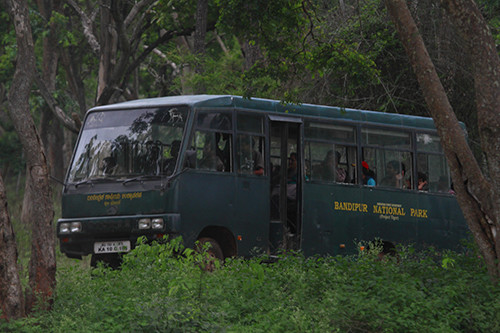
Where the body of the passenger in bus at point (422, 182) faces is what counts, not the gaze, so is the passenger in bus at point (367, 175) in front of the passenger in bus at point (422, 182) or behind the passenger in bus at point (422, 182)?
in front

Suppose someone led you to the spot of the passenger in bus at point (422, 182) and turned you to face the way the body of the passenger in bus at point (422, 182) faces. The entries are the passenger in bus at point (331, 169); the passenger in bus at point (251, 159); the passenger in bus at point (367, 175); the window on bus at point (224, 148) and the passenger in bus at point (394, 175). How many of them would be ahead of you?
5

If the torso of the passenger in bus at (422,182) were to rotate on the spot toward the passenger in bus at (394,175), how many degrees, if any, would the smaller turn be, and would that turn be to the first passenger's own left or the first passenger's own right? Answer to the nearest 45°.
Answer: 0° — they already face them

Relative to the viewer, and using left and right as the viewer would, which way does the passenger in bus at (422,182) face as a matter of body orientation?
facing the viewer and to the left of the viewer

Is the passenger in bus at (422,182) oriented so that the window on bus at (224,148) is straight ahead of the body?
yes

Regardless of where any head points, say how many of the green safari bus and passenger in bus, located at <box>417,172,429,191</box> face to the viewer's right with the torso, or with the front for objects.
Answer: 0
